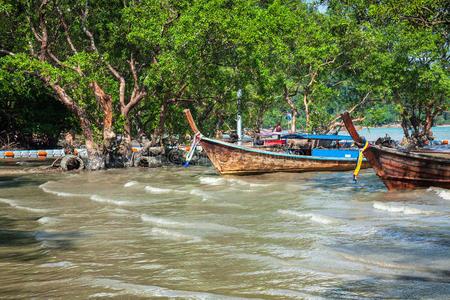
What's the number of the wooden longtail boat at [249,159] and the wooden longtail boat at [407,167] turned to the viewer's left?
2

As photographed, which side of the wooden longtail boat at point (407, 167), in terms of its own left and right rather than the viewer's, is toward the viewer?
left

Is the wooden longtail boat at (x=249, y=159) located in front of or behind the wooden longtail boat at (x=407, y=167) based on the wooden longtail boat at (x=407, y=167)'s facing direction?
in front

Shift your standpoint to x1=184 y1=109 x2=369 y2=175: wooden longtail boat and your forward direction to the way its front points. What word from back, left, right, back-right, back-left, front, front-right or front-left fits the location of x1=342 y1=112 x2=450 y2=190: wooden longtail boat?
back-left

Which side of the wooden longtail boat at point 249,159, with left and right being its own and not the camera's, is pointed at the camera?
left
